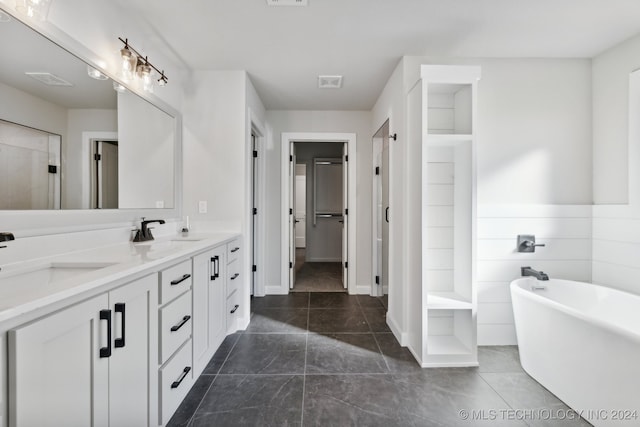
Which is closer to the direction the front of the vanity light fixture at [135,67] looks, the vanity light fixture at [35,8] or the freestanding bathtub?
the freestanding bathtub

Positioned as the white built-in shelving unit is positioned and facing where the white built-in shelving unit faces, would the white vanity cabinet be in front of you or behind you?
in front

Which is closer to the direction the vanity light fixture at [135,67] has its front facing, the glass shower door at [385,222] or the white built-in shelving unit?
the white built-in shelving unit

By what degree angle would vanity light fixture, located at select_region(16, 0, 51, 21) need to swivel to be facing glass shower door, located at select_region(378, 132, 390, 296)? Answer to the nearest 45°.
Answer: approximately 45° to its left

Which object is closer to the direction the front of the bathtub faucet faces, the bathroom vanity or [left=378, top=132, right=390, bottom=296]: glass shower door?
the bathroom vanity

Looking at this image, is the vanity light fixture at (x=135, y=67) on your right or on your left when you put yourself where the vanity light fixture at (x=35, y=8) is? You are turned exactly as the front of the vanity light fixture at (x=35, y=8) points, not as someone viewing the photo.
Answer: on your left

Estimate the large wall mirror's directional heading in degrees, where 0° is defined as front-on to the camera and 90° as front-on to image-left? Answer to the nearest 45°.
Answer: approximately 315°
